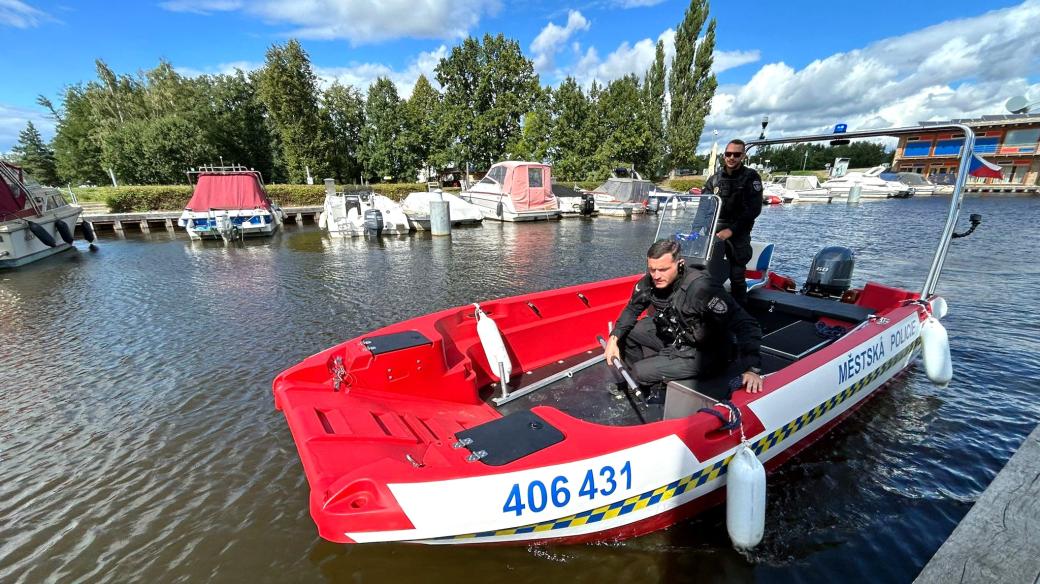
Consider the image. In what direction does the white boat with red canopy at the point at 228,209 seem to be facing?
away from the camera

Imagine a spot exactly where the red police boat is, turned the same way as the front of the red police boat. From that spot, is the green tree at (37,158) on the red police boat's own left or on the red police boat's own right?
on the red police boat's own right

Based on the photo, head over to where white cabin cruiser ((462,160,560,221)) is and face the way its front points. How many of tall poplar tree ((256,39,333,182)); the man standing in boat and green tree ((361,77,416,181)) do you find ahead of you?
2

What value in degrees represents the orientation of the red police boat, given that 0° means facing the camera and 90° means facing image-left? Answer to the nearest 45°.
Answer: approximately 45°

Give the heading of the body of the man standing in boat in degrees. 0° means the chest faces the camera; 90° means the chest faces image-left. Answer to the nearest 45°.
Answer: approximately 45°

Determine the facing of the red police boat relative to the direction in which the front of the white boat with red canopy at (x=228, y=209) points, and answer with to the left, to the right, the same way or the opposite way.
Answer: to the left

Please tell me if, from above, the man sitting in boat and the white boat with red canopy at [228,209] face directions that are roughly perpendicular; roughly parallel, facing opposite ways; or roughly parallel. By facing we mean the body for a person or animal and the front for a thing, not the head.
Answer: roughly perpendicular
